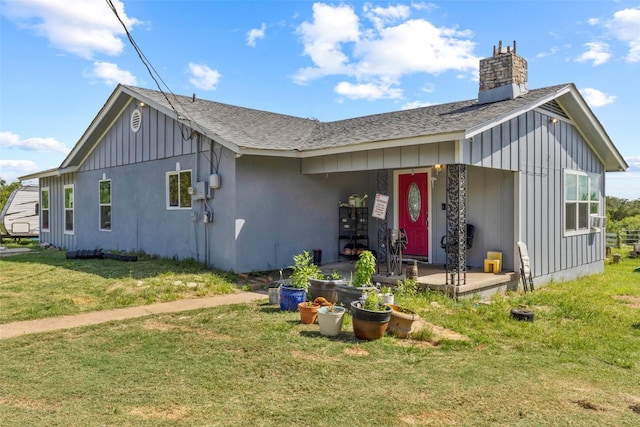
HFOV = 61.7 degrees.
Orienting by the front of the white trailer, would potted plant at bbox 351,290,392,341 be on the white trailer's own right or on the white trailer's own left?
on the white trailer's own left

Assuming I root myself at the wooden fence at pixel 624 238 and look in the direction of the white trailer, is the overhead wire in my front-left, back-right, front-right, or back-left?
front-left

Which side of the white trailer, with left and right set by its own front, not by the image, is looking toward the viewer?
left

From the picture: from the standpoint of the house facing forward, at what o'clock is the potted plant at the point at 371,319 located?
The potted plant is roughly at 11 o'clock from the house.

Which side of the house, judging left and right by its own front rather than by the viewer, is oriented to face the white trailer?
right

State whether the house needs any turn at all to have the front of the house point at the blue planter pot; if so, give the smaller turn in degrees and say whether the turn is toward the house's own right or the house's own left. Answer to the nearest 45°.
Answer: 0° — it already faces it

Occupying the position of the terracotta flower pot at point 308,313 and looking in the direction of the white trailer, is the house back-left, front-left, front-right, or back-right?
front-right

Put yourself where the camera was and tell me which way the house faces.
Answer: facing the viewer and to the left of the viewer

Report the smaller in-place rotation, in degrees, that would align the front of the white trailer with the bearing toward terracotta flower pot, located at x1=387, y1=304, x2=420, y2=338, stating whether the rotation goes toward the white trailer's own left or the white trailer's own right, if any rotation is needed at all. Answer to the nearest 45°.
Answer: approximately 90° to the white trailer's own left

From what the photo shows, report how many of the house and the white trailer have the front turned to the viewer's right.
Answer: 0

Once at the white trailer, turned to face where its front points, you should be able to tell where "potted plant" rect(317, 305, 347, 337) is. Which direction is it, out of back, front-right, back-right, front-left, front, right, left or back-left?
left

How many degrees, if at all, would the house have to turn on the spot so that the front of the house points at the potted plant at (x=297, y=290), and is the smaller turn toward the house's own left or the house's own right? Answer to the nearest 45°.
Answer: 0° — it already faces it
